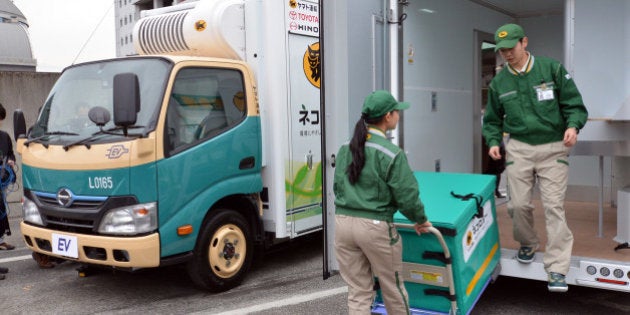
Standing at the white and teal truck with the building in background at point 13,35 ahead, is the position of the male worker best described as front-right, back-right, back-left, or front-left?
back-right

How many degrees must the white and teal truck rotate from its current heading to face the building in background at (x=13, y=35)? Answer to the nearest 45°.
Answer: approximately 135° to its right

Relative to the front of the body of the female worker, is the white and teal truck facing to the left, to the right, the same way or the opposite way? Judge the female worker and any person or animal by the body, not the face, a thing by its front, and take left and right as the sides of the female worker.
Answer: the opposite way

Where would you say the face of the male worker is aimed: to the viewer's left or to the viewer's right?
to the viewer's left

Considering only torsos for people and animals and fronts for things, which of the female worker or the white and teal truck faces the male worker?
the female worker

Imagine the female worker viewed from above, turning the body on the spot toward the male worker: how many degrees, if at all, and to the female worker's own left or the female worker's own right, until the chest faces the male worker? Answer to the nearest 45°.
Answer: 0° — they already face them

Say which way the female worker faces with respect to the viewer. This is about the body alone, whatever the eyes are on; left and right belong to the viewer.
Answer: facing away from the viewer and to the right of the viewer

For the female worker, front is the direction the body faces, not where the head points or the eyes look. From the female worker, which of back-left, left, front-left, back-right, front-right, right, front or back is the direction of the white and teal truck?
left

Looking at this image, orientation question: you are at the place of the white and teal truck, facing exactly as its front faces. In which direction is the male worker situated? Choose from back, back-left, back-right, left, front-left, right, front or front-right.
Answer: left

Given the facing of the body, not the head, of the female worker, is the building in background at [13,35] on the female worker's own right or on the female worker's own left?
on the female worker's own left

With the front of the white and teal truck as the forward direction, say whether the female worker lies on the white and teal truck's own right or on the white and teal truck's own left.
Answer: on the white and teal truck's own left

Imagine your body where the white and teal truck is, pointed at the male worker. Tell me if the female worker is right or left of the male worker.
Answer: right

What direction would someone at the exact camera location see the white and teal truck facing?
facing the viewer and to the left of the viewer
